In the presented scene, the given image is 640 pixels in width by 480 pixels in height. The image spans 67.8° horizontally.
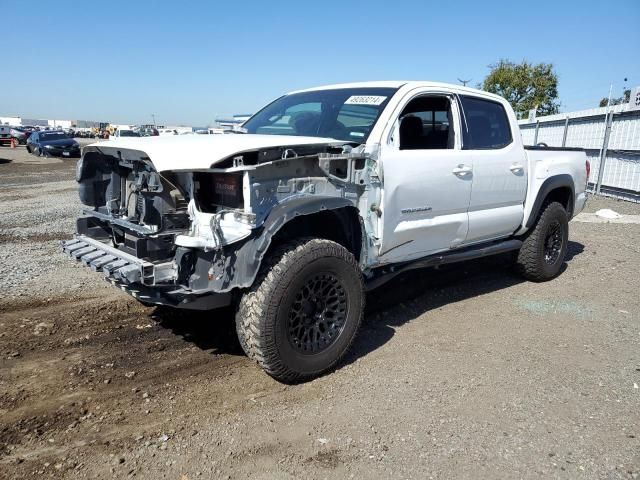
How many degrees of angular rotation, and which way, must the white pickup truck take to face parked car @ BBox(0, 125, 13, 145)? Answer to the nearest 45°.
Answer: approximately 90° to its right

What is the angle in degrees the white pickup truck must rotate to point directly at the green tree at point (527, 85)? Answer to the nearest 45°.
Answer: approximately 180°

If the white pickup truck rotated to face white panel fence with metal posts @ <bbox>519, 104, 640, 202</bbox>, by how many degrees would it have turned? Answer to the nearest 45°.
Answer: approximately 180°
